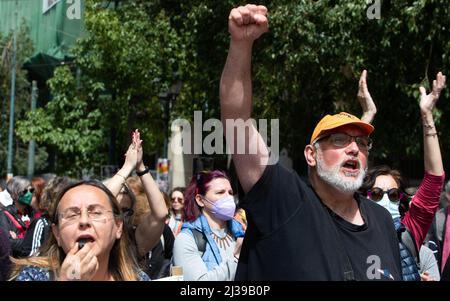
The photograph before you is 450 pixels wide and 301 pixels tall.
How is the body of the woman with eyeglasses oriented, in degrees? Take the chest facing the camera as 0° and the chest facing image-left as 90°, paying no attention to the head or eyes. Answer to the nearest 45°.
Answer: approximately 0°

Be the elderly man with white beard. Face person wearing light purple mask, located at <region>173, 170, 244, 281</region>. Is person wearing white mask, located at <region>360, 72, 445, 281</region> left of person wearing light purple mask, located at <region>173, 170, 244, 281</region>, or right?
right

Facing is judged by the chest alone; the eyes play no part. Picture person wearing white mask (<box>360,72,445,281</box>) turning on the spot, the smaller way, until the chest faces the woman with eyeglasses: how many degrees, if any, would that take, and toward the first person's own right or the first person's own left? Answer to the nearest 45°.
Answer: approximately 45° to the first person's own right

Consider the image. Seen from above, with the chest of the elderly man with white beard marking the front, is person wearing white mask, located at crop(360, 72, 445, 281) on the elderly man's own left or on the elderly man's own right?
on the elderly man's own left

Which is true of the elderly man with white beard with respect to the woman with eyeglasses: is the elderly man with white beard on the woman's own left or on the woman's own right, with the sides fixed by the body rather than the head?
on the woman's own left

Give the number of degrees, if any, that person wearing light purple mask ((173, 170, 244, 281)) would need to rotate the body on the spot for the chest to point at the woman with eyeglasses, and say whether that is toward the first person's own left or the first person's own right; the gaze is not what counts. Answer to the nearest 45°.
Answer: approximately 45° to the first person's own right

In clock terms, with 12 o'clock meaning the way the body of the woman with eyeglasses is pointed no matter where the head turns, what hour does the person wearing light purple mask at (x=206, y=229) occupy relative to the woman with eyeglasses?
The person wearing light purple mask is roughly at 7 o'clock from the woman with eyeglasses.

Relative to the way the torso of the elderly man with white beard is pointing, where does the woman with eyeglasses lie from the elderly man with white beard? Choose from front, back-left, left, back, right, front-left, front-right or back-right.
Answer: back-right

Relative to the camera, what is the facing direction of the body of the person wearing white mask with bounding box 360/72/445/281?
toward the camera

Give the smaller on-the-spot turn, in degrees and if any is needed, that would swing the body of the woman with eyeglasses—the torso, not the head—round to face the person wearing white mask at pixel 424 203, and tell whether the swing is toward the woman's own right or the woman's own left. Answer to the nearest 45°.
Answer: approximately 90° to the woman's own left

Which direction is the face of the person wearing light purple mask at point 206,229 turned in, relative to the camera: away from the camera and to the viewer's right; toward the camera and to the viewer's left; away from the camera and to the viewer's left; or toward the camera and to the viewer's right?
toward the camera and to the viewer's right

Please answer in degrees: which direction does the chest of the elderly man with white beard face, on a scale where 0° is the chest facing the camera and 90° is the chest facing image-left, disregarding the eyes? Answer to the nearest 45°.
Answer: approximately 315°

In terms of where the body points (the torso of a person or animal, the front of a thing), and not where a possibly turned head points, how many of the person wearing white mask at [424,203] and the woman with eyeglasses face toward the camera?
2
